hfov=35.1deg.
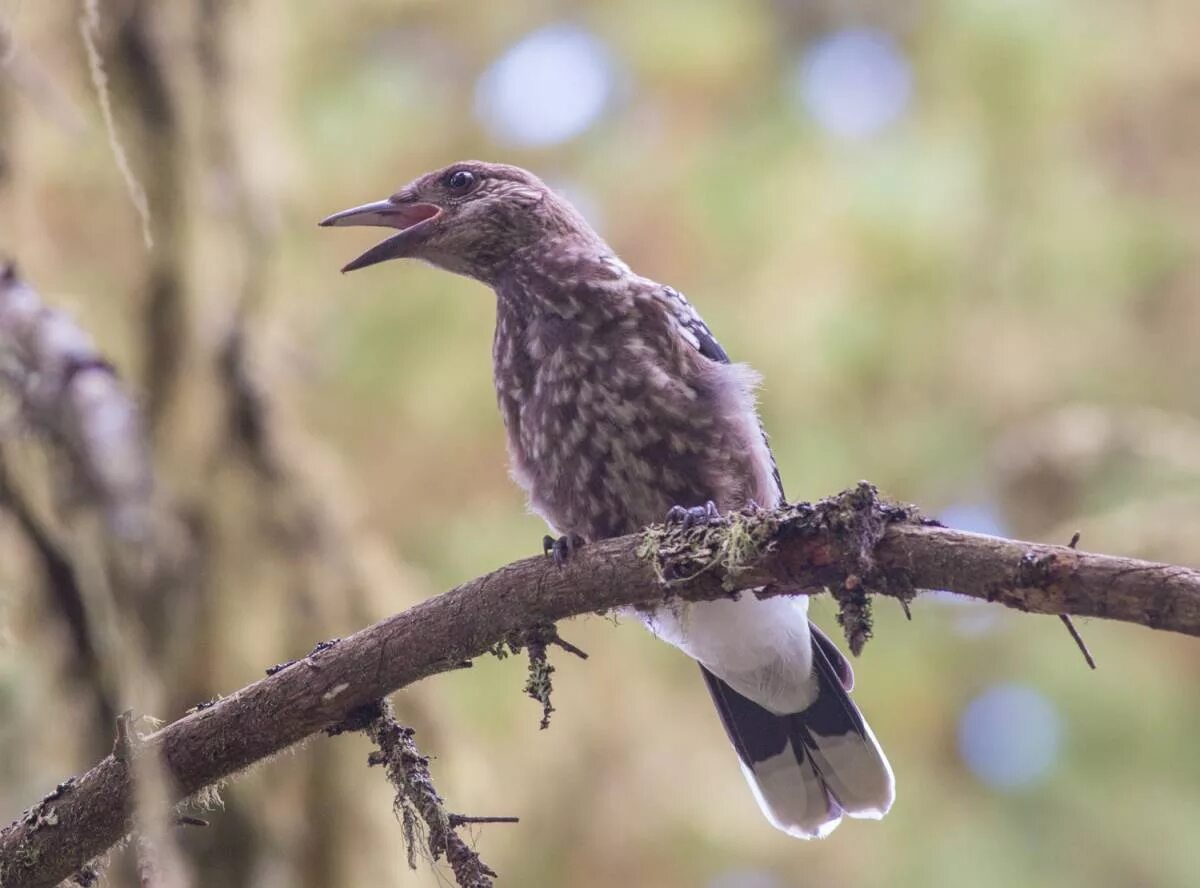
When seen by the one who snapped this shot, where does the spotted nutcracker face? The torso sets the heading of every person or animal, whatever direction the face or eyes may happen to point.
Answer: facing the viewer and to the left of the viewer
